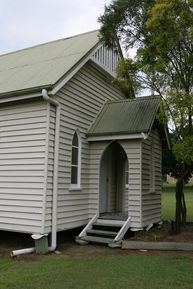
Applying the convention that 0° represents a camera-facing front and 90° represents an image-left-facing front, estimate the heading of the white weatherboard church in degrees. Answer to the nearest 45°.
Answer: approximately 315°
